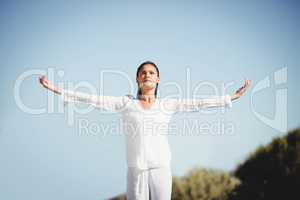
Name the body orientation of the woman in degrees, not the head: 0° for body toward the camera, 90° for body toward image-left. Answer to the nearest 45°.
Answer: approximately 0°
